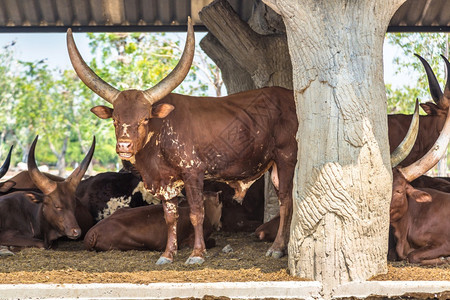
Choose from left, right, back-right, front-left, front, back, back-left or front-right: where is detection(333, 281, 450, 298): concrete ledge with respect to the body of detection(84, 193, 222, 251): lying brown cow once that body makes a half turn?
back-left

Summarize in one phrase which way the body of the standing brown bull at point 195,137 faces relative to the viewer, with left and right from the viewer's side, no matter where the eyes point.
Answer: facing the viewer and to the left of the viewer

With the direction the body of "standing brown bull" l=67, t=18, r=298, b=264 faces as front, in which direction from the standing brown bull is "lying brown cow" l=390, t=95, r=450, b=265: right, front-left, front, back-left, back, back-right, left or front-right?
back-left

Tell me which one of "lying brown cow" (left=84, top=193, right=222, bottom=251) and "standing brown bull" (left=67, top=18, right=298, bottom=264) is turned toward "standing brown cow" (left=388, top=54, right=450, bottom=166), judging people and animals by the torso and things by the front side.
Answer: "lying brown cow" (left=84, top=193, right=222, bottom=251)

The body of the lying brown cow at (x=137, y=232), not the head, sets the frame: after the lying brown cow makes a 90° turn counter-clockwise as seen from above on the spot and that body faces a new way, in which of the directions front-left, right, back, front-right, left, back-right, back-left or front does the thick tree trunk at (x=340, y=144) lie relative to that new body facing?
back-right

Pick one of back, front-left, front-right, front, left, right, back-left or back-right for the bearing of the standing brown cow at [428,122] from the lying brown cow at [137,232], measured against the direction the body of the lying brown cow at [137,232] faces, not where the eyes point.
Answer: front

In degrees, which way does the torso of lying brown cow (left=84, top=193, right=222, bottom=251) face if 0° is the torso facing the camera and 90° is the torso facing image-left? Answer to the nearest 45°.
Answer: approximately 270°
